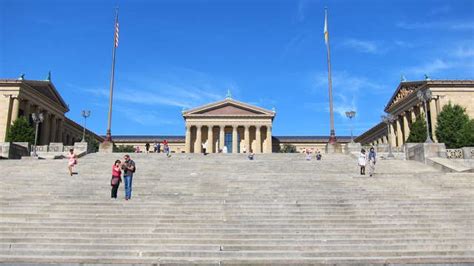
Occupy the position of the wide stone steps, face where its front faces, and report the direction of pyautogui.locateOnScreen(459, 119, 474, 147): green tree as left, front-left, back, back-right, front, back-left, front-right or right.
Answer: back-left

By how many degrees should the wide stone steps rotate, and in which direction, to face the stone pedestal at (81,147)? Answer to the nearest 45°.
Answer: approximately 135° to its right

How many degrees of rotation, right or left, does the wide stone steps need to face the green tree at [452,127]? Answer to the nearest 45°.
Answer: approximately 135° to its left

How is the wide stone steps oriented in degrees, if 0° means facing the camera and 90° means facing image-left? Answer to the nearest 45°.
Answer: approximately 0°

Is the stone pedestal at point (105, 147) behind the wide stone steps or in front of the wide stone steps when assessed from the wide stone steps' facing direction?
behind
